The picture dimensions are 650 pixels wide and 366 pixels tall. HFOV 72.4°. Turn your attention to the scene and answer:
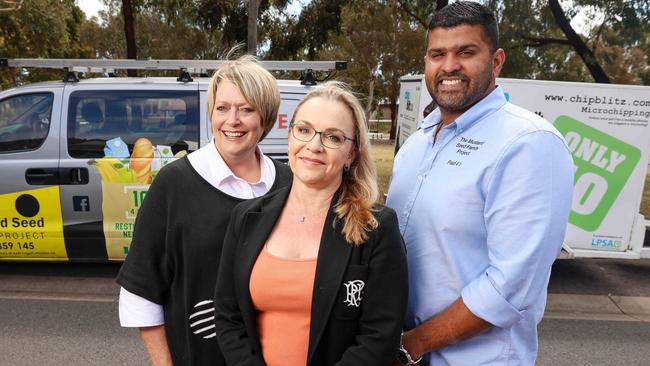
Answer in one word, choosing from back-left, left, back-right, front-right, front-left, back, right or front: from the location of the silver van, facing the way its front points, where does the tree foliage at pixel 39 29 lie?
right

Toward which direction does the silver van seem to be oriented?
to the viewer's left

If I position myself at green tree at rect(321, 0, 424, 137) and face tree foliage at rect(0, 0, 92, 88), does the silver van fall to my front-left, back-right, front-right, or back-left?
front-left

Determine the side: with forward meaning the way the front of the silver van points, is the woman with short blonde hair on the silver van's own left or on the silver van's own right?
on the silver van's own left

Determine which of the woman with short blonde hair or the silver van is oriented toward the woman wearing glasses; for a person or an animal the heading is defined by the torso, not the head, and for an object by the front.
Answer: the woman with short blonde hair

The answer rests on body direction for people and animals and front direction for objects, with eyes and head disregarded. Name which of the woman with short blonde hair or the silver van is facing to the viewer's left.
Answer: the silver van

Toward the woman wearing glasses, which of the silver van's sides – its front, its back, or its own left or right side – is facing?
left

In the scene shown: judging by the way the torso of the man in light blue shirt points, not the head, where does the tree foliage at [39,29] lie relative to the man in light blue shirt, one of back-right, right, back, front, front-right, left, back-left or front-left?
right

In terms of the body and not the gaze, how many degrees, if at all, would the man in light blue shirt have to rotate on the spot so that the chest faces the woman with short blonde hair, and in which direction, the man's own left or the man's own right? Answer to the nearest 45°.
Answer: approximately 45° to the man's own right

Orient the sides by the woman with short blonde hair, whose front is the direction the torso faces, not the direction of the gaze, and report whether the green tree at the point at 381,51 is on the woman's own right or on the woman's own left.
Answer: on the woman's own left

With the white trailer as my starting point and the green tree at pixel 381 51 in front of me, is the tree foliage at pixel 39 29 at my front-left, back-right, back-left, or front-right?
front-left

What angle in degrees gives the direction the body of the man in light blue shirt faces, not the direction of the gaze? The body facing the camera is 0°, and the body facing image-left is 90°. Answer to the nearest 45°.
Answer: approximately 45°

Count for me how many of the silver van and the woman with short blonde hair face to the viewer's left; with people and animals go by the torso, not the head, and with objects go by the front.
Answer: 1
